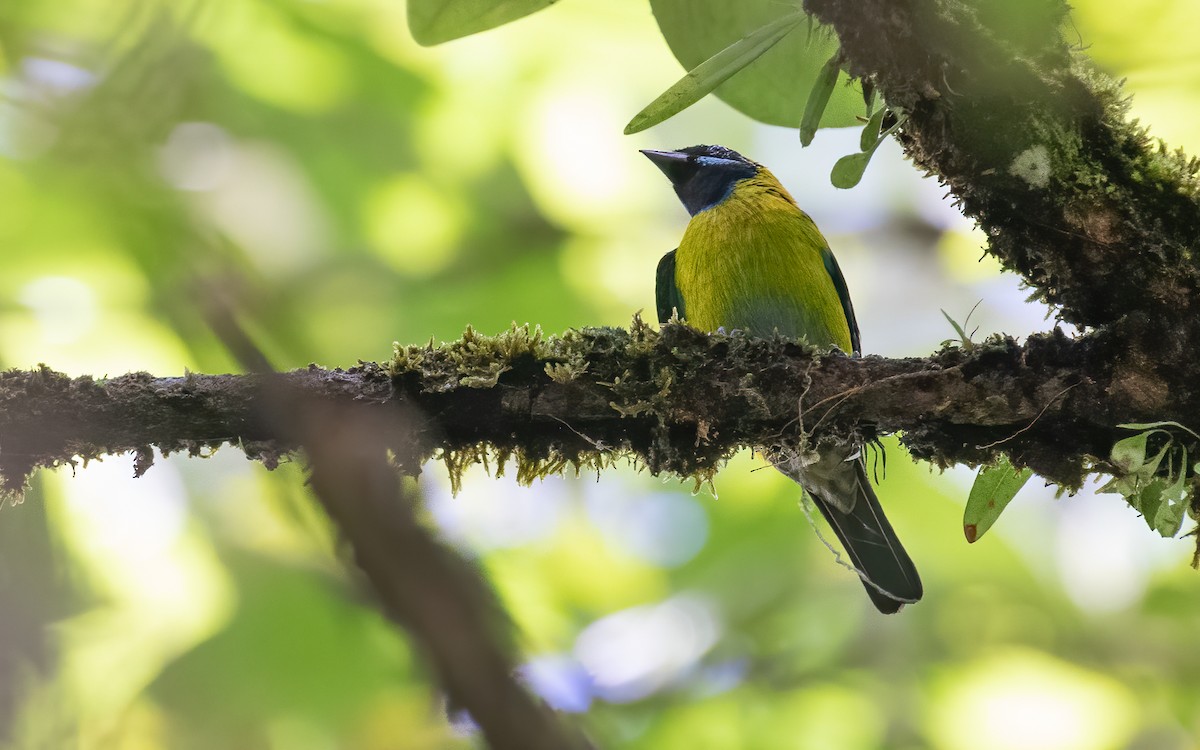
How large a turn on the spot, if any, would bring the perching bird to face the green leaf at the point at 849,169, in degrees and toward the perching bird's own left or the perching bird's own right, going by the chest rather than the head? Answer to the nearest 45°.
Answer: approximately 45° to the perching bird's own left

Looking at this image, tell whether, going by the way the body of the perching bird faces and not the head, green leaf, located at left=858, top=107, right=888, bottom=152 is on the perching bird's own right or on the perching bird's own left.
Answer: on the perching bird's own left

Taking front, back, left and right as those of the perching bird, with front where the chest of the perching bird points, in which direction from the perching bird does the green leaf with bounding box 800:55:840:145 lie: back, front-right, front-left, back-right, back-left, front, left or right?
front-left

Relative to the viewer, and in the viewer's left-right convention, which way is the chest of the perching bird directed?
facing the viewer and to the left of the viewer

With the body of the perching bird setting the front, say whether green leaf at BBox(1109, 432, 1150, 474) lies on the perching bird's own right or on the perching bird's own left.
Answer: on the perching bird's own left
